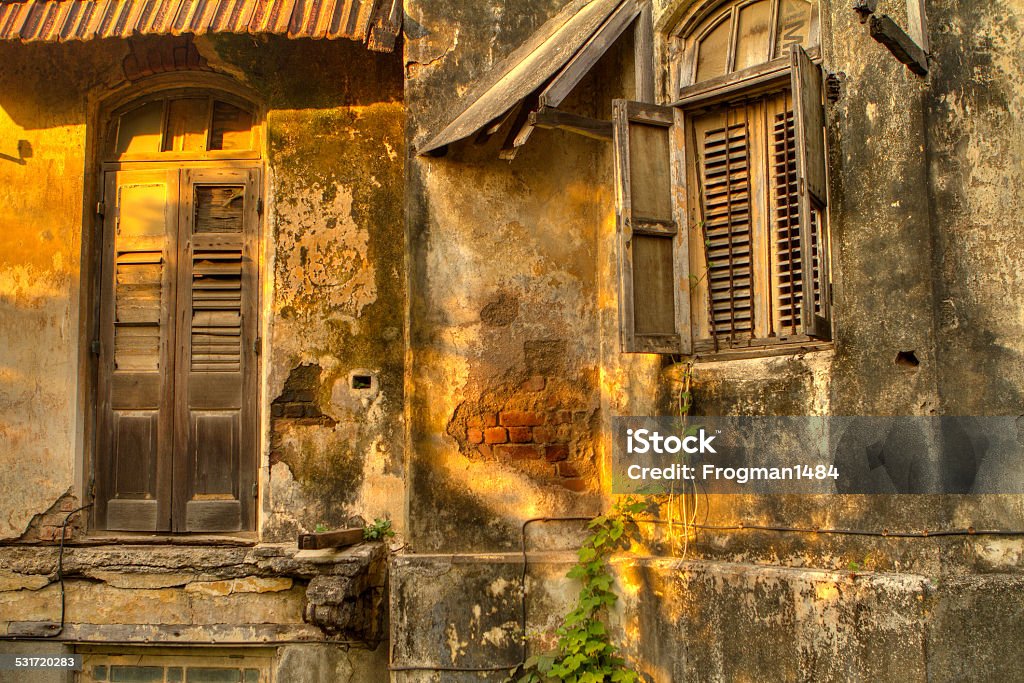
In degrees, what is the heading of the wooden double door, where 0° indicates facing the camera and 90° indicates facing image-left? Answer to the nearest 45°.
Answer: approximately 0°

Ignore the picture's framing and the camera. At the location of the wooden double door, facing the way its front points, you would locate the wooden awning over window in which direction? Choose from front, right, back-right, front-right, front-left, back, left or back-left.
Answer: front-left
